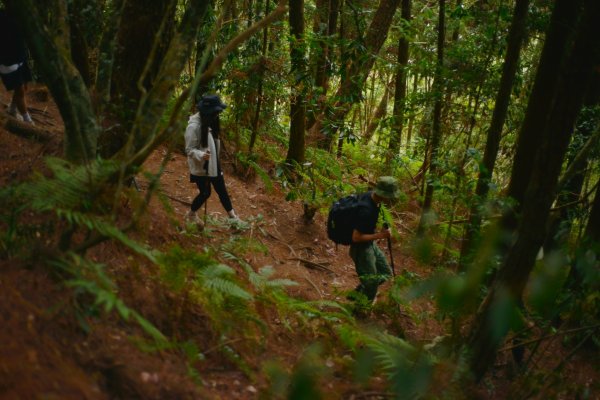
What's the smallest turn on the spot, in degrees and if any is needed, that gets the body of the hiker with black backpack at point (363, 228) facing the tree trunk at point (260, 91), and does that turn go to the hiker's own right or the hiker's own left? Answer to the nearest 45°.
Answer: approximately 135° to the hiker's own left

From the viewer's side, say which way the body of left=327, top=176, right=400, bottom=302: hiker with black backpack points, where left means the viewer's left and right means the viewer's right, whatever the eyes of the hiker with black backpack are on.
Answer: facing to the right of the viewer

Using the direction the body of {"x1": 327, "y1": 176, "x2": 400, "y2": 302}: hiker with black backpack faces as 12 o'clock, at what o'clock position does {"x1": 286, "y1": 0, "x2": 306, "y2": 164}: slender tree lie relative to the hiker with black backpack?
The slender tree is roughly at 8 o'clock from the hiker with black backpack.

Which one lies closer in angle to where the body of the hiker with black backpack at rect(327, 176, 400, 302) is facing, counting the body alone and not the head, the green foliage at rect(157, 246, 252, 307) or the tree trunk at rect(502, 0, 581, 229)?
the tree trunk

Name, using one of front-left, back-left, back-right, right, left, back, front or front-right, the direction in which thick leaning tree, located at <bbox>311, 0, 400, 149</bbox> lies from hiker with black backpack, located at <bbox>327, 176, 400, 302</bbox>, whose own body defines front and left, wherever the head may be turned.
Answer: left
